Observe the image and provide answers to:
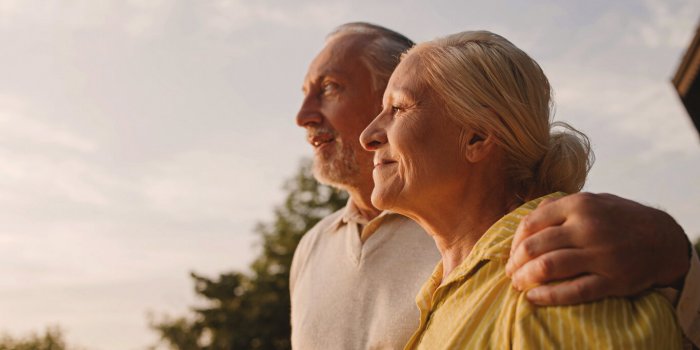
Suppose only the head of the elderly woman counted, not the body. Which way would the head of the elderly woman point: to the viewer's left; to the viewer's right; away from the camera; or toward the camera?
to the viewer's left

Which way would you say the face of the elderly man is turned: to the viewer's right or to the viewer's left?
to the viewer's left

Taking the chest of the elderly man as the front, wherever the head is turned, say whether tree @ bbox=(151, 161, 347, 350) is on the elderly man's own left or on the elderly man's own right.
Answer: on the elderly man's own right

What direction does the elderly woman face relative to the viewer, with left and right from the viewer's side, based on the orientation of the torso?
facing to the left of the viewer

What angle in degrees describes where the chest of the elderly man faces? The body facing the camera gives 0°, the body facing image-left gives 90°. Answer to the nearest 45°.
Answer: approximately 45°

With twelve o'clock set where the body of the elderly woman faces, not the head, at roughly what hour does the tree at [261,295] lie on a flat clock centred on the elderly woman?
The tree is roughly at 2 o'clock from the elderly woman.
